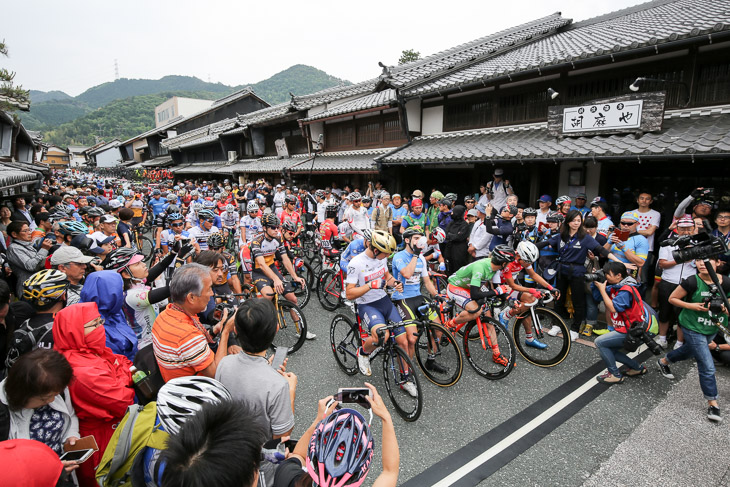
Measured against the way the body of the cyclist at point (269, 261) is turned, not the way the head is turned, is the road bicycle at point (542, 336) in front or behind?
in front

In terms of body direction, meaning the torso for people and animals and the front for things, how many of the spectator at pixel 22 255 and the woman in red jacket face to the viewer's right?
2

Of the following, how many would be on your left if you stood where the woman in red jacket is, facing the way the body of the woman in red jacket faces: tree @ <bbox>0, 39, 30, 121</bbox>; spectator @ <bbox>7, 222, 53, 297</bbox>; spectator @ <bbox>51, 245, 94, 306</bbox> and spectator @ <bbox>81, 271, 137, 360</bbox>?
4

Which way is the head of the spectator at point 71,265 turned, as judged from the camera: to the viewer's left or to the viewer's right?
to the viewer's right

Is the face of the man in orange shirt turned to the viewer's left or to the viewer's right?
to the viewer's right

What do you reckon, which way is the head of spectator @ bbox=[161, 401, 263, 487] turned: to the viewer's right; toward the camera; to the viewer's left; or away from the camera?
away from the camera

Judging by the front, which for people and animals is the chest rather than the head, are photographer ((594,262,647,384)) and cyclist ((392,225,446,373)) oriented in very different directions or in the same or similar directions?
very different directions

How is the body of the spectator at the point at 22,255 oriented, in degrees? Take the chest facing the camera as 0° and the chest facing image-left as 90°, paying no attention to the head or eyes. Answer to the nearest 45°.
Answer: approximately 270°

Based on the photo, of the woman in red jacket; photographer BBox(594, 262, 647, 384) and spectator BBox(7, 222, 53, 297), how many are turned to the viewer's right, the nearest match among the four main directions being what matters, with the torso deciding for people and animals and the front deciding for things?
2

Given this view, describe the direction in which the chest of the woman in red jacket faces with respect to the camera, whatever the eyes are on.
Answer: to the viewer's right

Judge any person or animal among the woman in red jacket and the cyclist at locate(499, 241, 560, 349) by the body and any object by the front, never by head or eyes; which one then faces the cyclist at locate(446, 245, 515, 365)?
the woman in red jacket

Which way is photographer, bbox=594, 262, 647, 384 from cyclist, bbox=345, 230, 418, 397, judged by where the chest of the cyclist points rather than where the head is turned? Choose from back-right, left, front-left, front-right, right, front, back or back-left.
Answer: front-left

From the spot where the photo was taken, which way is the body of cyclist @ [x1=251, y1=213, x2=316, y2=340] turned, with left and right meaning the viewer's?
facing the viewer and to the right of the viewer
